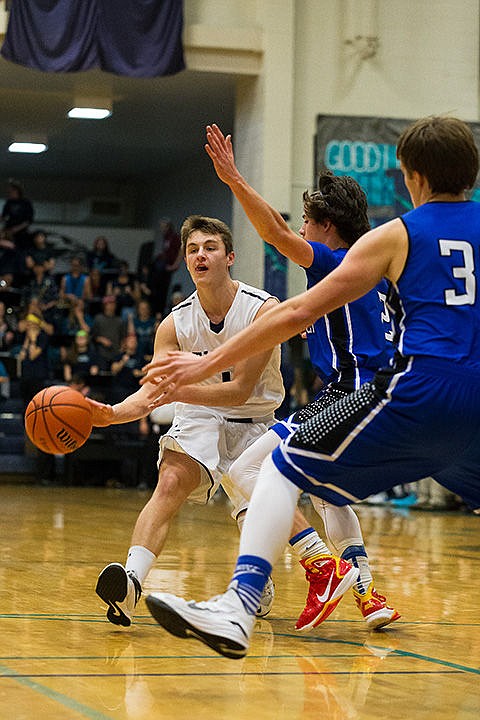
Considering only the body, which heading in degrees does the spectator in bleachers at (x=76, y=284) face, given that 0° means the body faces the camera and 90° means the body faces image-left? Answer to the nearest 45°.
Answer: approximately 0°

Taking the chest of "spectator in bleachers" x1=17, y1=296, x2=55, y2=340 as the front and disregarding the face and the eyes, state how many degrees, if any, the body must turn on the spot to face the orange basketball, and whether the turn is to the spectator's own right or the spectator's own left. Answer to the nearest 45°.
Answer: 0° — they already face it

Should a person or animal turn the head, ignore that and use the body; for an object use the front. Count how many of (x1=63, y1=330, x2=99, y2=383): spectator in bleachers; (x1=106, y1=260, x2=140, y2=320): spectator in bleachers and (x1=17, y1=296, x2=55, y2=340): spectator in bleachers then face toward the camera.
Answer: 3

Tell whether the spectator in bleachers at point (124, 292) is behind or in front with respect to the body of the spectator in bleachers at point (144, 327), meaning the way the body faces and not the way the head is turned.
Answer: behind

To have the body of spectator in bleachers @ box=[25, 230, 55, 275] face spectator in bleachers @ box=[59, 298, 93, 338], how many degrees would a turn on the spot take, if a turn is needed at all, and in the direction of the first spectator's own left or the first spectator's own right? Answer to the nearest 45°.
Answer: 0° — they already face them

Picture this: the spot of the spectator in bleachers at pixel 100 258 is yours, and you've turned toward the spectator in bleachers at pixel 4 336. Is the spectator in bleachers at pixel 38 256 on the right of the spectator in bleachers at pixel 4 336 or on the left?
right
